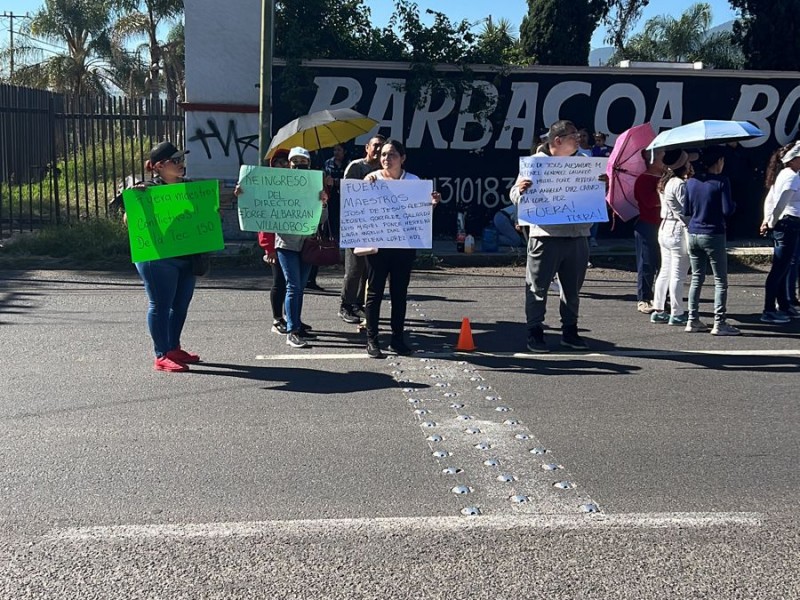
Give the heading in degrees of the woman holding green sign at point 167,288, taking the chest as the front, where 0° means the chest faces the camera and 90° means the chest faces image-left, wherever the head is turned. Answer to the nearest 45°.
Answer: approximately 315°

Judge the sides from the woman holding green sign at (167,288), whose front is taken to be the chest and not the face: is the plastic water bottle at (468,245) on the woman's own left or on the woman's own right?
on the woman's own left

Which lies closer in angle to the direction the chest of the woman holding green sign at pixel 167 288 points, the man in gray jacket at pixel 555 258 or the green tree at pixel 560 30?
the man in gray jacket

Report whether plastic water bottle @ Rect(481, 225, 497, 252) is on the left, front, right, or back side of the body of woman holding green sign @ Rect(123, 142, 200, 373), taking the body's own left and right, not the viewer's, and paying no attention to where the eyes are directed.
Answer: left

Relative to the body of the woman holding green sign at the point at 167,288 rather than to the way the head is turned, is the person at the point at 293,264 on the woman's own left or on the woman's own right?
on the woman's own left

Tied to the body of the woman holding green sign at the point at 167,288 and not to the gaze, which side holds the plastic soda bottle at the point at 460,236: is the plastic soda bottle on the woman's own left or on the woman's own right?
on the woman's own left

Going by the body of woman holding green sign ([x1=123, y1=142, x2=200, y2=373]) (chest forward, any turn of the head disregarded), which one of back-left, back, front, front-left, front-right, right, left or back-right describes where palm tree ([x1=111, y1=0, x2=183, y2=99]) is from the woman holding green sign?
back-left

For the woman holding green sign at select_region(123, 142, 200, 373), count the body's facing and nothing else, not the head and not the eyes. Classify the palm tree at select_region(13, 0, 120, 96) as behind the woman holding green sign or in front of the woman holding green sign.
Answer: behind
